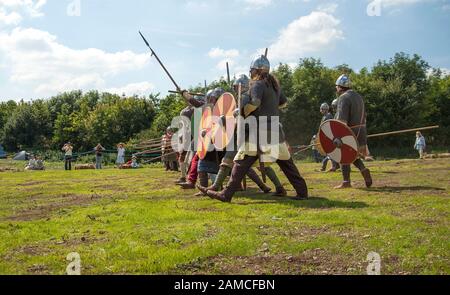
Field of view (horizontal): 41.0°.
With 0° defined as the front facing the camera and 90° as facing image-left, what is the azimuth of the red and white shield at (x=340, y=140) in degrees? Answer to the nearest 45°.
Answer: approximately 45°
